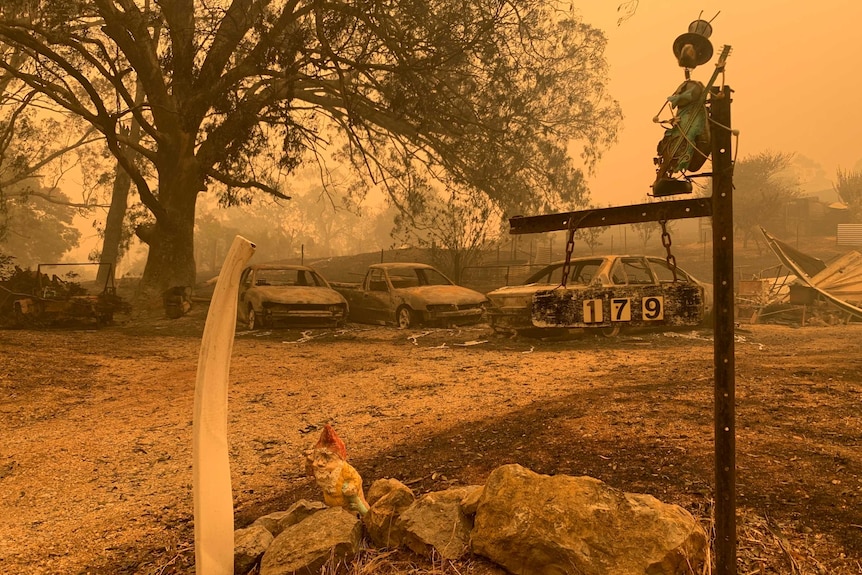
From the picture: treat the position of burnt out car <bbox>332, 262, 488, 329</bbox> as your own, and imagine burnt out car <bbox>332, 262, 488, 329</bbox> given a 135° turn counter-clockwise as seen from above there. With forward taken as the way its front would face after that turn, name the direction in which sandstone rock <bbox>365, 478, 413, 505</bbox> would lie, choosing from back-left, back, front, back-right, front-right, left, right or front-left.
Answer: back

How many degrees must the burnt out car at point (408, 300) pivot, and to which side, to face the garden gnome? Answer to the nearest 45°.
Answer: approximately 45° to its right

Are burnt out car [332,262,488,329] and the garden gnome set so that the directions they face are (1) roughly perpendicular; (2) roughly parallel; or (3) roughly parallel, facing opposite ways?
roughly perpendicular

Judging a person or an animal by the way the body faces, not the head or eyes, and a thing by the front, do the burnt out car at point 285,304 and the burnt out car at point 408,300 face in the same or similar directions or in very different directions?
same or similar directions

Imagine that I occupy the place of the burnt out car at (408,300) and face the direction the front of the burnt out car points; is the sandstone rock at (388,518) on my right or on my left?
on my right

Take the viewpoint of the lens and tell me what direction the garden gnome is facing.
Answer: facing the viewer and to the left of the viewer

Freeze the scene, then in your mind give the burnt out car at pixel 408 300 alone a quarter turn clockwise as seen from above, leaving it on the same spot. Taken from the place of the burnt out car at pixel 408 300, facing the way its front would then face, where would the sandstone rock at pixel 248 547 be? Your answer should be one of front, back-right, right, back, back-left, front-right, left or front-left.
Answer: front-left

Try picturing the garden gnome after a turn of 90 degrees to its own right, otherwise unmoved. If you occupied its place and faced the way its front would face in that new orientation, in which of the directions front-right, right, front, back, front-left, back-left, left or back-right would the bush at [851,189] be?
right

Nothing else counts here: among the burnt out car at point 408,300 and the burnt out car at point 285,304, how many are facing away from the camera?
0

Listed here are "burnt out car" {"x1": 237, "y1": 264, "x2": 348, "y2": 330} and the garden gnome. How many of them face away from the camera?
0

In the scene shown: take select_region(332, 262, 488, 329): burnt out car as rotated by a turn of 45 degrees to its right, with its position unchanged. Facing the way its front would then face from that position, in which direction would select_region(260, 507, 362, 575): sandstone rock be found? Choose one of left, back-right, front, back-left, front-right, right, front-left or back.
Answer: front

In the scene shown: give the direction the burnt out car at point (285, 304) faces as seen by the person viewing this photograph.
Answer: facing the viewer and to the right of the viewer

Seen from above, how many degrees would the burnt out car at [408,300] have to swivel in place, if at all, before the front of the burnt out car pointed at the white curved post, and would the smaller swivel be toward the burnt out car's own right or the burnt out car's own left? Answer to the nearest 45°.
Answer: approximately 45° to the burnt out car's own right

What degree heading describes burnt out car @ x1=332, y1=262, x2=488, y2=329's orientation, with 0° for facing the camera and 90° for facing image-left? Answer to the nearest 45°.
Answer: approximately 315°
